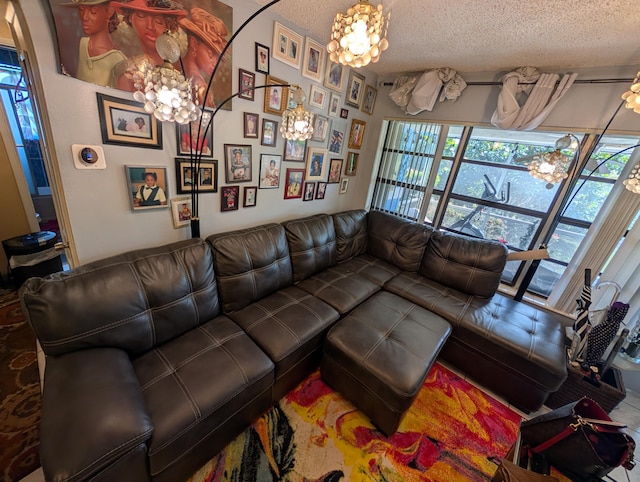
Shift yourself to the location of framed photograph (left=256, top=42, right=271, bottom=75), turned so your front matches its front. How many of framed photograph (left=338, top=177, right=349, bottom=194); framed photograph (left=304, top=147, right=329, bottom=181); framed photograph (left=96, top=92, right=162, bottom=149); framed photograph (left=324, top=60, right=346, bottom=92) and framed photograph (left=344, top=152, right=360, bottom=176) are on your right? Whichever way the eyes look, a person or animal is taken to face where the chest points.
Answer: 1

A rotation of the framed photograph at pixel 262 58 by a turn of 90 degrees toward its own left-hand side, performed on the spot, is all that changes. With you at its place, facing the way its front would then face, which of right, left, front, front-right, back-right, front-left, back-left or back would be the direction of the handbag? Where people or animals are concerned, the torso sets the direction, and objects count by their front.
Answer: right

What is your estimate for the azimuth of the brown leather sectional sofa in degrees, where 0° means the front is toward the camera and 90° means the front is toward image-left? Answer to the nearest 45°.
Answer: approximately 315°

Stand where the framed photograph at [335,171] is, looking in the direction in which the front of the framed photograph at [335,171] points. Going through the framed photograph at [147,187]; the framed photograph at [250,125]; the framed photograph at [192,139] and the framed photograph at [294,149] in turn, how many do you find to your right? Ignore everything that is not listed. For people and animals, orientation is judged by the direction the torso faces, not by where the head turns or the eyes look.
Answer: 4

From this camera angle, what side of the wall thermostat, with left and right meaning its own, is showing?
front

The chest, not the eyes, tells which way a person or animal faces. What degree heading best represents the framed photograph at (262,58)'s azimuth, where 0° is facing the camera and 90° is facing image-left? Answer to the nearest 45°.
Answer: approximately 315°

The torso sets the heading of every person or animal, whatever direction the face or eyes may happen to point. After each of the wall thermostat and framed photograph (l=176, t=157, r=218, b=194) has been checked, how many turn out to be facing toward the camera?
2

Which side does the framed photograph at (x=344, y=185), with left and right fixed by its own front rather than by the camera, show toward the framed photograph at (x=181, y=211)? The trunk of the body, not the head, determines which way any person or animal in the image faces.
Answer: right

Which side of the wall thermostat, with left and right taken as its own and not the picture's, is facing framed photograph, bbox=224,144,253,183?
left

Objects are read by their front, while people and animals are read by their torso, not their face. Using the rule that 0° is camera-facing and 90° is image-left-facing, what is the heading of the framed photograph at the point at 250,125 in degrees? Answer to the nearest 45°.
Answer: approximately 315°

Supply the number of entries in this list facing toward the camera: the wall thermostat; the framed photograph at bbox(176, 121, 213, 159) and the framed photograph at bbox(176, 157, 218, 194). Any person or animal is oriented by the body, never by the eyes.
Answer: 3

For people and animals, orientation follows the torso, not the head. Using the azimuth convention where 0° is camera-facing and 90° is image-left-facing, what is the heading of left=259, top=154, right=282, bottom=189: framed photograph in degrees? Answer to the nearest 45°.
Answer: approximately 315°

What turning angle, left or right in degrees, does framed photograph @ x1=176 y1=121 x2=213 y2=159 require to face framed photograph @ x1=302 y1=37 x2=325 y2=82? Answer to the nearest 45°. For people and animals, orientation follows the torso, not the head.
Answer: approximately 135° to its left
